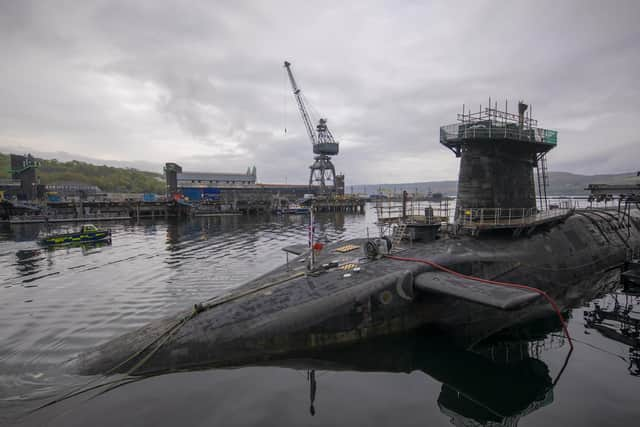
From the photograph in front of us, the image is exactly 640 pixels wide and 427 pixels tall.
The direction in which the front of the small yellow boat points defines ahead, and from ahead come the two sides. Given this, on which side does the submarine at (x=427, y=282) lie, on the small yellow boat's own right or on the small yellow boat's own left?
on the small yellow boat's own left

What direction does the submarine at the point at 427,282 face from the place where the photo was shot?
facing the viewer and to the left of the viewer

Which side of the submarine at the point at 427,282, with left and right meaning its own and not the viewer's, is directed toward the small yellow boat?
right

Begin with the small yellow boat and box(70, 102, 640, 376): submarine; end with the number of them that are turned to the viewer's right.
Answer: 0
